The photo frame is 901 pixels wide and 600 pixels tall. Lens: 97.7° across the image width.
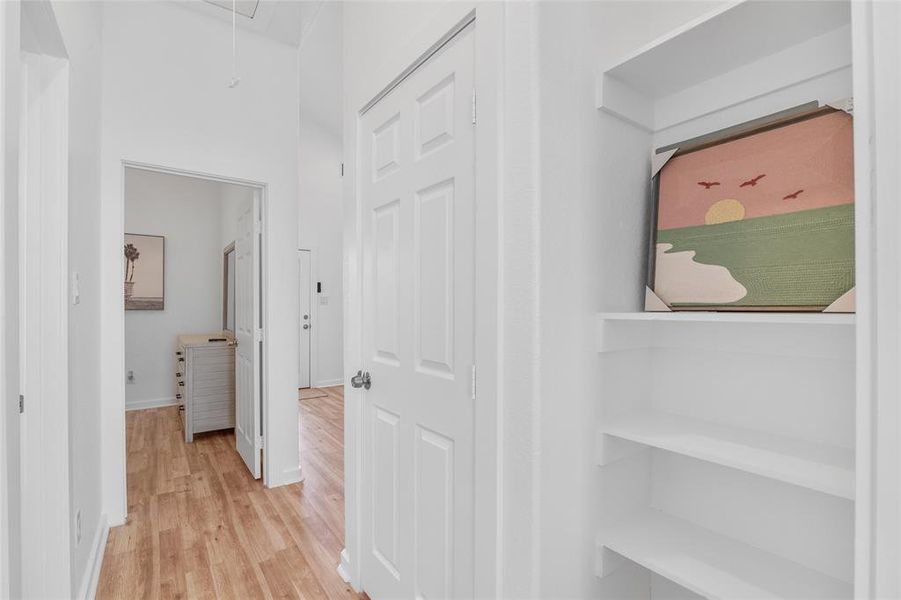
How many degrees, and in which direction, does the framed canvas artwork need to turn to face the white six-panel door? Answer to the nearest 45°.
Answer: approximately 45° to its right

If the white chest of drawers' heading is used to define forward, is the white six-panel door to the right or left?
on its left

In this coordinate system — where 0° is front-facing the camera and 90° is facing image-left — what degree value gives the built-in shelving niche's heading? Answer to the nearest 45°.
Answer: approximately 45°

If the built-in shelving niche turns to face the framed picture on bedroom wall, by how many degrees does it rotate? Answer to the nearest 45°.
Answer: approximately 45° to its right

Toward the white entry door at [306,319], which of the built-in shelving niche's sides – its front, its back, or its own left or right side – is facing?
right

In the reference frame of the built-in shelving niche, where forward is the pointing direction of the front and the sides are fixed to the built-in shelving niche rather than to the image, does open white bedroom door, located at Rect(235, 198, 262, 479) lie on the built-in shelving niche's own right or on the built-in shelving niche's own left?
on the built-in shelving niche's own right

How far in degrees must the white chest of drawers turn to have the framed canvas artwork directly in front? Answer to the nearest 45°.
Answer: approximately 90° to its left

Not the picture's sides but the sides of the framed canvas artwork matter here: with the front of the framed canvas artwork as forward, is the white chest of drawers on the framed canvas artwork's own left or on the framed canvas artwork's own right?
on the framed canvas artwork's own right

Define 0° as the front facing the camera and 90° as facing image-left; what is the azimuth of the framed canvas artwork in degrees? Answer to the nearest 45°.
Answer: approximately 45°
